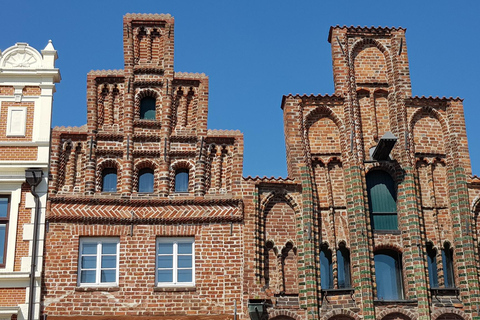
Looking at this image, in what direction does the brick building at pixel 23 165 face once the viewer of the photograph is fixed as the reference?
facing the viewer

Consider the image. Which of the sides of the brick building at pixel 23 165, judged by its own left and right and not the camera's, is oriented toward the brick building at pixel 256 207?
left

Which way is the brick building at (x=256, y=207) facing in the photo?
toward the camera

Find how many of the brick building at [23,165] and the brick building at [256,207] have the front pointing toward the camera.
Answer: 2

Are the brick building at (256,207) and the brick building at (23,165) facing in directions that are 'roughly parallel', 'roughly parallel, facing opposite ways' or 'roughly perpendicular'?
roughly parallel

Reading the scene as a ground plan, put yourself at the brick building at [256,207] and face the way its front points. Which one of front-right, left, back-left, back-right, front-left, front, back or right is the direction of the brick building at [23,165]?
right
